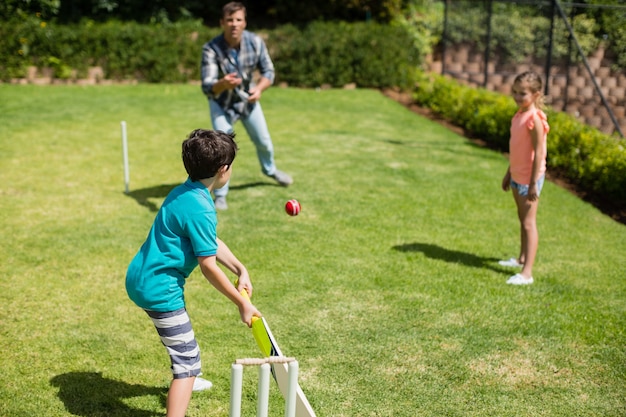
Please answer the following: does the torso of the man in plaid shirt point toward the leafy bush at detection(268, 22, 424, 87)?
no

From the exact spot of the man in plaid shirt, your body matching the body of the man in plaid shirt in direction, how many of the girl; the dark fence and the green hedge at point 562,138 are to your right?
0

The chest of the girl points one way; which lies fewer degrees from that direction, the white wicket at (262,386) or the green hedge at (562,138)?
the white wicket

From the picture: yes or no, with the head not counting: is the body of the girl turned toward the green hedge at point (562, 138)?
no

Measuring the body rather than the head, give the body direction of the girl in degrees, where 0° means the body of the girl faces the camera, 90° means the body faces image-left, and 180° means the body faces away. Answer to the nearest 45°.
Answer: approximately 45°

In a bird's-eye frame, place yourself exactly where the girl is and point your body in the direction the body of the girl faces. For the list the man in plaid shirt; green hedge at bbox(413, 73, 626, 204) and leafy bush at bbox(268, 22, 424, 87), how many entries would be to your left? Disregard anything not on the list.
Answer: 0

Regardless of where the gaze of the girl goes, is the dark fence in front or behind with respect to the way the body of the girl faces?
behind

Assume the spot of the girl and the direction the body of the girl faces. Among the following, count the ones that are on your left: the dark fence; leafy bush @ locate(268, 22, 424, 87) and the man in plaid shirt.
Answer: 0

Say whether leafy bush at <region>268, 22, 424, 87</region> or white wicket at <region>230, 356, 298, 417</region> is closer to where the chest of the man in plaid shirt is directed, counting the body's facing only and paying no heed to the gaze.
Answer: the white wicket

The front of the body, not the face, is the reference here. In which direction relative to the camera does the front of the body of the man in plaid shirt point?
toward the camera

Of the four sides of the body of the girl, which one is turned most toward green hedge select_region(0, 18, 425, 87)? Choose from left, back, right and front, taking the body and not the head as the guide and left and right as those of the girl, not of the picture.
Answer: right

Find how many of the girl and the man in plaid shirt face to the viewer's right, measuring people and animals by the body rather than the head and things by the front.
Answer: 0

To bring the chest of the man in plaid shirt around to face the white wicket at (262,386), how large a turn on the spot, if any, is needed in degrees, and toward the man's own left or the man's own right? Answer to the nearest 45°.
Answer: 0° — they already face it

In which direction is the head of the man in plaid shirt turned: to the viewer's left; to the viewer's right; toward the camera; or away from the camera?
toward the camera

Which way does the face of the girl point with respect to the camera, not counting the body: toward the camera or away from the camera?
toward the camera

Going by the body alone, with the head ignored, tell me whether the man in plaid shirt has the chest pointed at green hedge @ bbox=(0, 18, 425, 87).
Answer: no
